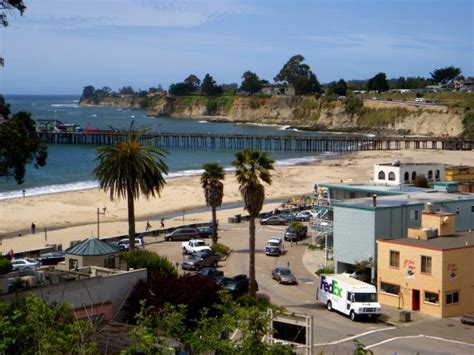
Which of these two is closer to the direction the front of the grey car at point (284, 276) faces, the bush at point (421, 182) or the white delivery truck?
the white delivery truck

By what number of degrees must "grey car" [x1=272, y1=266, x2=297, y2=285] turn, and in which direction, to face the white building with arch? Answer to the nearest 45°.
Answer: approximately 90° to its left

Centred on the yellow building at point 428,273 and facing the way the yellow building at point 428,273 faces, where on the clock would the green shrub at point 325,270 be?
The green shrub is roughly at 3 o'clock from the yellow building.

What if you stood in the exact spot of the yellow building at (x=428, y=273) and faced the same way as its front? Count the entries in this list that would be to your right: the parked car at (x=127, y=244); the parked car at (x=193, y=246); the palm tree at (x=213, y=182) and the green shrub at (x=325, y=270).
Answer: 4

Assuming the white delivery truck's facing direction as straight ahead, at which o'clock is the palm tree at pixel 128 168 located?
The palm tree is roughly at 5 o'clock from the white delivery truck.

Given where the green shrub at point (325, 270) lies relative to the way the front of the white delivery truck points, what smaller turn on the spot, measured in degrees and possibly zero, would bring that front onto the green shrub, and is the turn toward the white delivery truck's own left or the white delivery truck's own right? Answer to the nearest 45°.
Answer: approximately 135° to the white delivery truck's own left

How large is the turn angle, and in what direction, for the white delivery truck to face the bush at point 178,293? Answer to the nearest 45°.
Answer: approximately 90° to its right

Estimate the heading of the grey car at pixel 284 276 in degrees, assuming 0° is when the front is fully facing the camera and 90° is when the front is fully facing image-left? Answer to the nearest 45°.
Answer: approximately 315°

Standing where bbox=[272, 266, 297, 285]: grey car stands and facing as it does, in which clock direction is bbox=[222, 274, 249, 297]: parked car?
bbox=[222, 274, 249, 297]: parked car is roughly at 3 o'clock from bbox=[272, 266, 297, 285]: grey car.

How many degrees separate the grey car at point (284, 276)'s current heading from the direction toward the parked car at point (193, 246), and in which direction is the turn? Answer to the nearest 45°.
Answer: approximately 180°

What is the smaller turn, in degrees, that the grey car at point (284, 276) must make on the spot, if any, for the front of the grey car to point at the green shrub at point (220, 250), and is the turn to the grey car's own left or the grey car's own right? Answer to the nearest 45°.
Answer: approximately 180°
